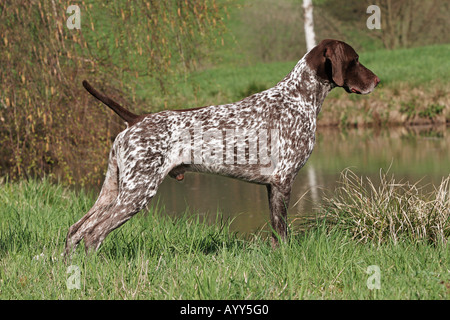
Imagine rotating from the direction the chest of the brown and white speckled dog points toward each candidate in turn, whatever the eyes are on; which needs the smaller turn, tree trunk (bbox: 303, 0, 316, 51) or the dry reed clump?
the dry reed clump

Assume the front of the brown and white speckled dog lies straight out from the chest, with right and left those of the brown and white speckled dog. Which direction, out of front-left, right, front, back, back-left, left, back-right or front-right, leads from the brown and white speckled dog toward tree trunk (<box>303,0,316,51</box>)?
left

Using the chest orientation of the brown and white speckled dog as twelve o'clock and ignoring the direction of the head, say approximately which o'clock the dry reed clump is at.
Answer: The dry reed clump is roughly at 11 o'clock from the brown and white speckled dog.

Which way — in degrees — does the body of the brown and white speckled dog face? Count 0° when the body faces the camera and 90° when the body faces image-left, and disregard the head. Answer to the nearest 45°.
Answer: approximately 270°
